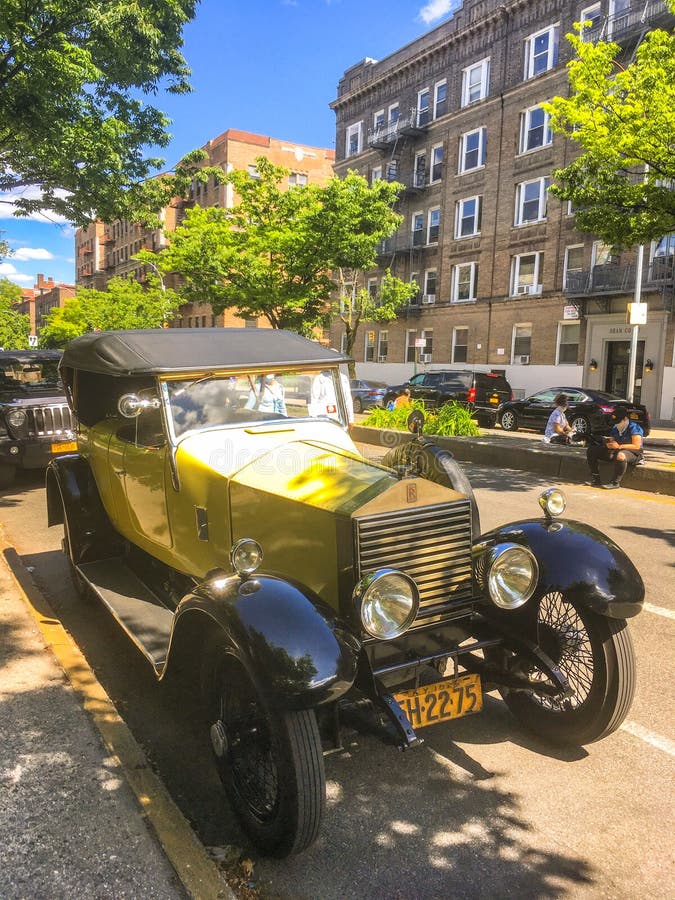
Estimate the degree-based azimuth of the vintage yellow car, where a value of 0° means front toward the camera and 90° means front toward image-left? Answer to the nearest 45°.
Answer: approximately 315°

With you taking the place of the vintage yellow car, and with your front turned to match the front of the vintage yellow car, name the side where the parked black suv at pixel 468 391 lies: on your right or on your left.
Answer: on your left

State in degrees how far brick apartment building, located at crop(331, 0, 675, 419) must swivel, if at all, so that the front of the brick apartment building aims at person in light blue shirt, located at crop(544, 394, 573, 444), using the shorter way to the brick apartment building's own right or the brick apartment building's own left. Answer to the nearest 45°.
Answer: approximately 45° to the brick apartment building's own left

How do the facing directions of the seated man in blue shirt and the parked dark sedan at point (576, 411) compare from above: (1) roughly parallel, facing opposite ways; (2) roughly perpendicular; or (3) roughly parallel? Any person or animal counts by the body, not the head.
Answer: roughly perpendicular

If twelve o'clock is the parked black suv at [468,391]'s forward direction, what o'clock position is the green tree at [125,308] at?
The green tree is roughly at 12 o'clock from the parked black suv.

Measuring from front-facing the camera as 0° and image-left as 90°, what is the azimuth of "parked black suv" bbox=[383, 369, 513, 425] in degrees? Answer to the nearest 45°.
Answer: approximately 135°

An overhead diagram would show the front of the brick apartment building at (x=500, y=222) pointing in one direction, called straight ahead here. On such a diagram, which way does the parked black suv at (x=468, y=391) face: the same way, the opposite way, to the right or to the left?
to the right

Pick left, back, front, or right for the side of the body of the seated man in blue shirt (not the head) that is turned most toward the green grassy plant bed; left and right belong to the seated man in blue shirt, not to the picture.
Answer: right

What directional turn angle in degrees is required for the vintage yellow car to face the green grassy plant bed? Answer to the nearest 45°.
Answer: approximately 135° to its left

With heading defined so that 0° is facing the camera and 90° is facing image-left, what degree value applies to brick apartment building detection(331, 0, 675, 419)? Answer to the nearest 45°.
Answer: approximately 45°
